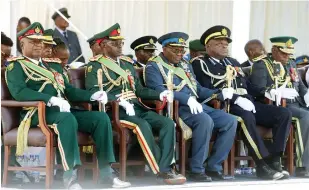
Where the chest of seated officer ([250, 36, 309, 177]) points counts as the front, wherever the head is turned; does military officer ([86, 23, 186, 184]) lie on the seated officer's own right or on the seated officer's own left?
on the seated officer's own right

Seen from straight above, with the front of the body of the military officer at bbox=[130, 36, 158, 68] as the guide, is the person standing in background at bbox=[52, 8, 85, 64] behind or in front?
behind

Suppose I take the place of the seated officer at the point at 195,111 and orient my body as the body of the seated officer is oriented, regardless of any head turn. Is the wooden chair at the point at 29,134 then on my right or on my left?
on my right

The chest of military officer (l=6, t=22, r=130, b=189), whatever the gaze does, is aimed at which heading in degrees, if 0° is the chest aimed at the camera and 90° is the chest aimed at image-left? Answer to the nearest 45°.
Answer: approximately 315°

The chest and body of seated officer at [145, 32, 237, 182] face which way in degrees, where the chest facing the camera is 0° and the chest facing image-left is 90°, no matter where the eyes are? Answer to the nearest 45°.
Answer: approximately 315°

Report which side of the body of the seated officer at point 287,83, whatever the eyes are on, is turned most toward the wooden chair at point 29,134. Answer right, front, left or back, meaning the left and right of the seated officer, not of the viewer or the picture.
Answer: right

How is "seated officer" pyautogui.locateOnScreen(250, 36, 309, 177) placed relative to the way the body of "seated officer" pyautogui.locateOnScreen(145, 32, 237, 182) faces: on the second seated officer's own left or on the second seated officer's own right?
on the second seated officer's own left

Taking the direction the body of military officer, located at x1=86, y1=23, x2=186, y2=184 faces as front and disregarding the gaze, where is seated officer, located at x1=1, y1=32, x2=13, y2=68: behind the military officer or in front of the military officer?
behind
